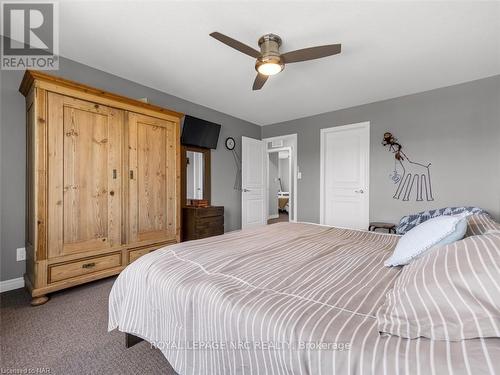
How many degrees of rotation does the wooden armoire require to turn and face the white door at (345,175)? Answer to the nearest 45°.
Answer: approximately 45° to its left

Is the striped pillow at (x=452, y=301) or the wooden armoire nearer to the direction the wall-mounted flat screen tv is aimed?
the striped pillow

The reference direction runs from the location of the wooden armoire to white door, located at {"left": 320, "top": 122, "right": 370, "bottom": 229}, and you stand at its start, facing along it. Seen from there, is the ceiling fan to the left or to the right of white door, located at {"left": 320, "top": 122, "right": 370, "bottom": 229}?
right

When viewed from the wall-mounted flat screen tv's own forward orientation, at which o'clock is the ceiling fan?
The ceiling fan is roughly at 1 o'clock from the wall-mounted flat screen tv.

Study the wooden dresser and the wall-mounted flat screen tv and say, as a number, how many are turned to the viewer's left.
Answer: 0

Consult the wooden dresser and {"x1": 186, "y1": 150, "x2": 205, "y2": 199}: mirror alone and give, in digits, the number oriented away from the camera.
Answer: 0

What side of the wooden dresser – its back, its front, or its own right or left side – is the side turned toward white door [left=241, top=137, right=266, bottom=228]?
left

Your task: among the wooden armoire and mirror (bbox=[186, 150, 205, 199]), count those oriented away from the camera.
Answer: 0

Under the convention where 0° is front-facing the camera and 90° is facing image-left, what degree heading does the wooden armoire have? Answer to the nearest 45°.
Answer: approximately 315°

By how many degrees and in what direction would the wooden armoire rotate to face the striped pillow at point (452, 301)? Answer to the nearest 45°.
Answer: approximately 45° to its right

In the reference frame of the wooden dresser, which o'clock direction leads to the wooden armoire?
The wooden armoire is roughly at 3 o'clock from the wooden dresser.

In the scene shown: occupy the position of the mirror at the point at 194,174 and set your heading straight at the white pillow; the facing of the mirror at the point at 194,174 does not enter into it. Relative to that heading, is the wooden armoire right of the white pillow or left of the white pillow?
right

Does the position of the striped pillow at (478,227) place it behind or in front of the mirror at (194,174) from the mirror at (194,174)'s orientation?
in front
